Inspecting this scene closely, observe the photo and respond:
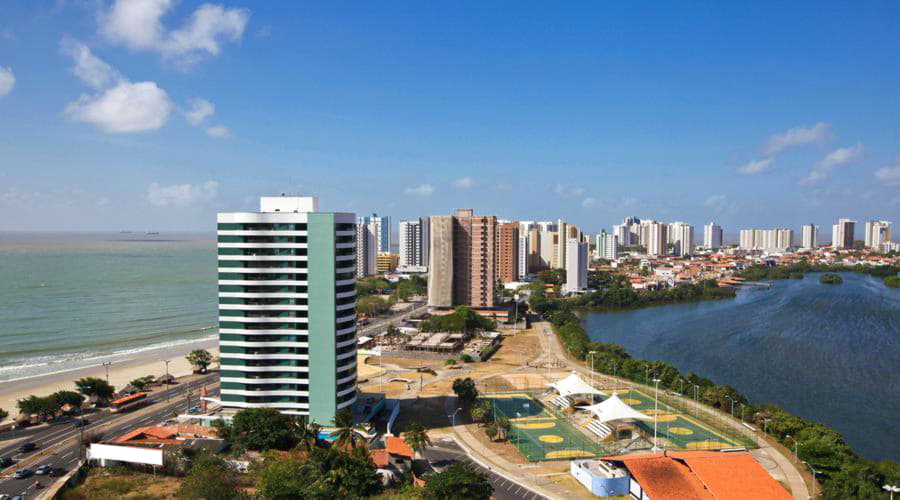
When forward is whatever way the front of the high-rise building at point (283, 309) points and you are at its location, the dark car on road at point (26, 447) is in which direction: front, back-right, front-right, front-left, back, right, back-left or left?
front-right

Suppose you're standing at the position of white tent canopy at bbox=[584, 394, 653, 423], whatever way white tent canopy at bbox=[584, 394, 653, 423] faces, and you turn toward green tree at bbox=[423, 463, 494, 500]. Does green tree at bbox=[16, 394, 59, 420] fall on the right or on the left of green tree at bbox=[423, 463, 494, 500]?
right

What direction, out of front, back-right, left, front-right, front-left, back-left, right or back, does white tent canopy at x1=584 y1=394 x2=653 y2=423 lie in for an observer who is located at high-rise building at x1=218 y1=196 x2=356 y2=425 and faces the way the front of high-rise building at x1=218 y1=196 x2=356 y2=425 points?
back-left

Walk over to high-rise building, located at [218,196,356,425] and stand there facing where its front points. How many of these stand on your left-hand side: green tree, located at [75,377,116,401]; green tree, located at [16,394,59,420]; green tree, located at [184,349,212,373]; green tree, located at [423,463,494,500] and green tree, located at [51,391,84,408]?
1

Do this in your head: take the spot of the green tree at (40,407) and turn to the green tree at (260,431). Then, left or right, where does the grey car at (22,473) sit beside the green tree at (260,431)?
right

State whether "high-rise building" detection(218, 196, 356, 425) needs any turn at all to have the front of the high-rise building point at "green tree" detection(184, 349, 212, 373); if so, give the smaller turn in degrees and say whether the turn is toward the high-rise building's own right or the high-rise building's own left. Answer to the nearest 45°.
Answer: approximately 135° to the high-rise building's own right

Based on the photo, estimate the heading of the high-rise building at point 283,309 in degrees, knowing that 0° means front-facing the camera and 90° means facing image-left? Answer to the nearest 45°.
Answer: approximately 45°

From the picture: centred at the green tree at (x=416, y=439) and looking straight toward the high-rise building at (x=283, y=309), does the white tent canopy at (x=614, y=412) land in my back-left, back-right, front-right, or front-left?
back-right

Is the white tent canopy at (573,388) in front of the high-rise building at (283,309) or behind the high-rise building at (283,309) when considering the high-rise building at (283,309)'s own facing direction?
behind

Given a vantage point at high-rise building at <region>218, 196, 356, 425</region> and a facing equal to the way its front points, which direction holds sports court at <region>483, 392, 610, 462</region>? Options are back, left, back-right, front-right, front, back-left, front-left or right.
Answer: back-left

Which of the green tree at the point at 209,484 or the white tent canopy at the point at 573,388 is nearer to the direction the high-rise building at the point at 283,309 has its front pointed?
the green tree

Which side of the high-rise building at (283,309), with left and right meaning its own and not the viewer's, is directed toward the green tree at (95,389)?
right

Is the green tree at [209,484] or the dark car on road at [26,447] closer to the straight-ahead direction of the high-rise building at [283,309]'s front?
the green tree

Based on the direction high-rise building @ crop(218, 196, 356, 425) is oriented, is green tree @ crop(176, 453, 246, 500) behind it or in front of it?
in front

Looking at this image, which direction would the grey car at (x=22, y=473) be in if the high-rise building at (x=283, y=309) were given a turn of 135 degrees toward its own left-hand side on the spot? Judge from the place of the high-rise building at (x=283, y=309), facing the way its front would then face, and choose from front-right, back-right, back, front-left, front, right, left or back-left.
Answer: back

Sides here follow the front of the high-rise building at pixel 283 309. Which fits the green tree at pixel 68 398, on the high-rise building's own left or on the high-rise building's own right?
on the high-rise building's own right

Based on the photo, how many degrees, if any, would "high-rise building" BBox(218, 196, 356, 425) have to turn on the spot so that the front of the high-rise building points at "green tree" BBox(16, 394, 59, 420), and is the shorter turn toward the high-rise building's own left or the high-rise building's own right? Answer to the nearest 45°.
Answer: approximately 90° to the high-rise building's own right

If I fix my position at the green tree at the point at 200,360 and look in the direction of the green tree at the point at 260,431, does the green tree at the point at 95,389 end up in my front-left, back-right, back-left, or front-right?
front-right
